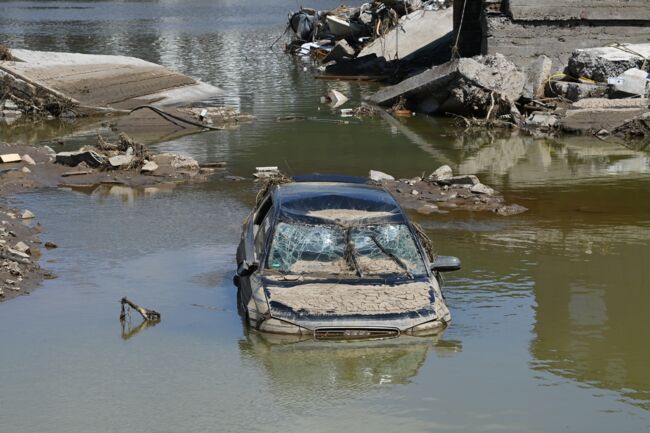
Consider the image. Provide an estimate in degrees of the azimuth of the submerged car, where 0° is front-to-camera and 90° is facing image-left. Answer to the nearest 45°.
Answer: approximately 0°

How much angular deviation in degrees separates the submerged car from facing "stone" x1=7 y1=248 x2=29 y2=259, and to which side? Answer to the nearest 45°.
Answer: approximately 135° to its right

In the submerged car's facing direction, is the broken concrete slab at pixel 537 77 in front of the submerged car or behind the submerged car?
behind

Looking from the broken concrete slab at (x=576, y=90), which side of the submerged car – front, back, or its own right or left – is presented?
back

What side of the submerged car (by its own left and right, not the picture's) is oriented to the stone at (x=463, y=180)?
back

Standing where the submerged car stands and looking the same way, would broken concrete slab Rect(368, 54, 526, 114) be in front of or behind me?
behind

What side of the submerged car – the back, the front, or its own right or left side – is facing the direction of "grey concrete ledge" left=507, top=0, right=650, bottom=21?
back

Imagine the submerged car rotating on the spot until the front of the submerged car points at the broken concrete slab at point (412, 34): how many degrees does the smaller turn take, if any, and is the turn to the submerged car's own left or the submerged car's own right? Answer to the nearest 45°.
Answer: approximately 180°

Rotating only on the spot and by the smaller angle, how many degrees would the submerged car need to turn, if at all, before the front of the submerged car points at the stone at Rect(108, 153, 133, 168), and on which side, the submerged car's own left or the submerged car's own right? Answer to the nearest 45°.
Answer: approximately 135° to the submerged car's own right

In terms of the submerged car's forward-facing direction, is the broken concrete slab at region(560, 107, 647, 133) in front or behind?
behind

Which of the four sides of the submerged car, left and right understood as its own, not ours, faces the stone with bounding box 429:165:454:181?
back

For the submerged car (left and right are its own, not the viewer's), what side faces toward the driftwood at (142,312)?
right

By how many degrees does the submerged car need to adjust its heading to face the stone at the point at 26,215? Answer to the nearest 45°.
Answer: approximately 135° to its right
